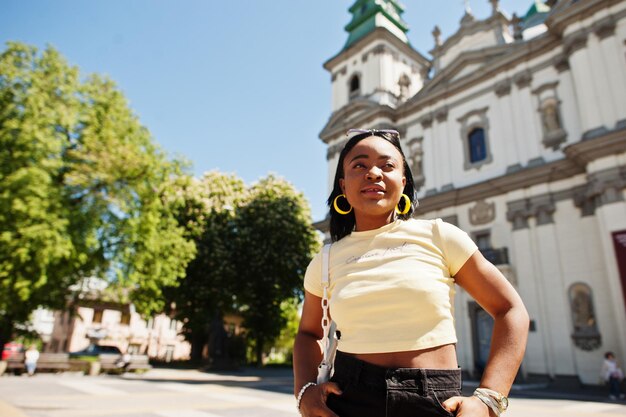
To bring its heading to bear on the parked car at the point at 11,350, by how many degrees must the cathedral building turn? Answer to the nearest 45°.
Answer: approximately 45° to its right

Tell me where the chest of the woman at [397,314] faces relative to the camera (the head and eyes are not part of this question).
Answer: toward the camera

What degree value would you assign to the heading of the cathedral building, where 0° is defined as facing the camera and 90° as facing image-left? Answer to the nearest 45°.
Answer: approximately 45°

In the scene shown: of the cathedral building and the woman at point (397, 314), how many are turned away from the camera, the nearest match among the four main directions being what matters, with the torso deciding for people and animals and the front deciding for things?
0

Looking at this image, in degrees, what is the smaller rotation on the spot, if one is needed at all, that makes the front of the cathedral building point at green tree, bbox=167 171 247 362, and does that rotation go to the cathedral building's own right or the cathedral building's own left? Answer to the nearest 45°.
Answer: approximately 45° to the cathedral building's own right

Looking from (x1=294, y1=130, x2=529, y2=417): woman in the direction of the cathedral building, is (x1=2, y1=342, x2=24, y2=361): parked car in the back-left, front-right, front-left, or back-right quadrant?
front-left

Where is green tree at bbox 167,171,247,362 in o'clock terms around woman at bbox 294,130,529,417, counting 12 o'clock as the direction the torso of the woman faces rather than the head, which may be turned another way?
The green tree is roughly at 5 o'clock from the woman.

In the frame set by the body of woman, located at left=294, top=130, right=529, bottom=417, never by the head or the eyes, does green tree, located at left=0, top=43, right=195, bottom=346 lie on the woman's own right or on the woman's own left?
on the woman's own right

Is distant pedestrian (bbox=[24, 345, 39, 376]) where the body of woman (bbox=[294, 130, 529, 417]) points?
no

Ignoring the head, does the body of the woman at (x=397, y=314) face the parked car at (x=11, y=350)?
no

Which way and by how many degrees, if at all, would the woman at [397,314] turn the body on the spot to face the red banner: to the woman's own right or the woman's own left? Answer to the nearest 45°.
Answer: approximately 135° to the woman's own left

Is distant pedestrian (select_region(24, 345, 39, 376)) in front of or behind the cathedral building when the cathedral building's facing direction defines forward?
in front

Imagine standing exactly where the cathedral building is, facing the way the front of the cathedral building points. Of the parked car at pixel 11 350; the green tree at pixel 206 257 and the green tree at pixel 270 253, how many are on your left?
0
